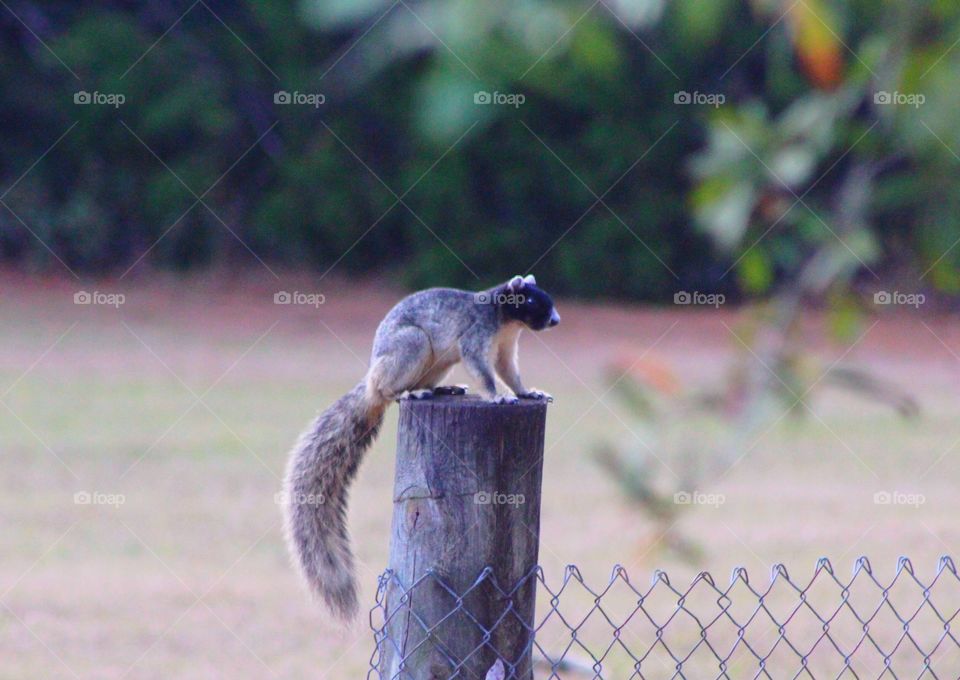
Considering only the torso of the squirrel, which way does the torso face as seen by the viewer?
to the viewer's right
